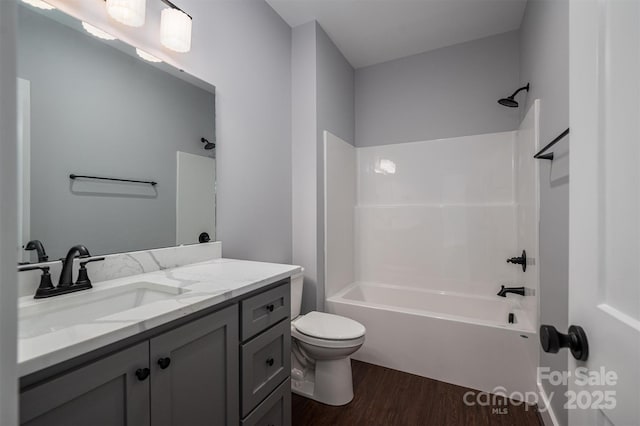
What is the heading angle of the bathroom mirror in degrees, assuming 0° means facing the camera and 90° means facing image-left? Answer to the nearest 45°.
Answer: approximately 315°

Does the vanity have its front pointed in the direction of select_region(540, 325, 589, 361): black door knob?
yes

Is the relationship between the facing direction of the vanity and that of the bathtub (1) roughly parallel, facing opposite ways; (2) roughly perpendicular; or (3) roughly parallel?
roughly perpendicular

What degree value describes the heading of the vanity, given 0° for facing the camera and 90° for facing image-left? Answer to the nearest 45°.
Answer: approximately 315°

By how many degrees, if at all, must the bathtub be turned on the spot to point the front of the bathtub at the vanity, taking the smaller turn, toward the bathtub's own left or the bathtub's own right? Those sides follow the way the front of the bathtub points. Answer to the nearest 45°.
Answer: approximately 45° to the bathtub's own right

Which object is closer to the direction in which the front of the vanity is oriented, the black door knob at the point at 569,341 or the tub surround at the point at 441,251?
the black door knob

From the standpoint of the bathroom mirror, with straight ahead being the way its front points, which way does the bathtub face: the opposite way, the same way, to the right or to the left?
to the right

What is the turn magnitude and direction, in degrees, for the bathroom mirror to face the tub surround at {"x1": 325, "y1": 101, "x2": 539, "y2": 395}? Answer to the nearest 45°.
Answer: approximately 45° to its left
